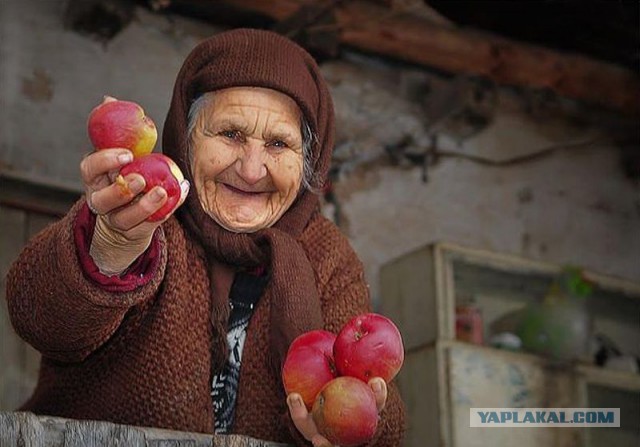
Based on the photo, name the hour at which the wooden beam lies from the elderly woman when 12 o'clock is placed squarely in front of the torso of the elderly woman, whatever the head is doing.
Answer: The wooden beam is roughly at 7 o'clock from the elderly woman.

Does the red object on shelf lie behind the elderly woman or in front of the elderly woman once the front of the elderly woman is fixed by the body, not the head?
behind

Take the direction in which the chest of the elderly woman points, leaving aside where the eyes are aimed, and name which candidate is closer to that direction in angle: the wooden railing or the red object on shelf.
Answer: the wooden railing

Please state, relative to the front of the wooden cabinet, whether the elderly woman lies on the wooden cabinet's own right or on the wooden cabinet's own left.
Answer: on the wooden cabinet's own right

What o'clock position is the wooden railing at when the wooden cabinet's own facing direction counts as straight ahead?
The wooden railing is roughly at 2 o'clock from the wooden cabinet.

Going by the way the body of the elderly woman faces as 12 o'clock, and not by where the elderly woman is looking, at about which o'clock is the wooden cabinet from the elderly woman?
The wooden cabinet is roughly at 7 o'clock from the elderly woman.
